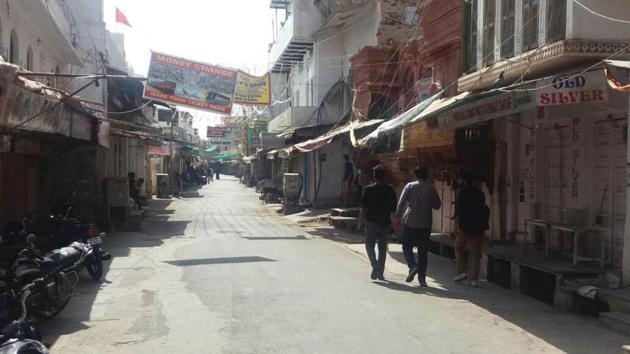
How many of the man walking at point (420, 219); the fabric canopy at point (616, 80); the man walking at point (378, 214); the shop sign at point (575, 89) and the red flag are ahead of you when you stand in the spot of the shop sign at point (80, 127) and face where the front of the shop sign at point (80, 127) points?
4

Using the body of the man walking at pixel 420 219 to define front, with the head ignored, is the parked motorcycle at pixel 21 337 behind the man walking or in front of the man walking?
behind

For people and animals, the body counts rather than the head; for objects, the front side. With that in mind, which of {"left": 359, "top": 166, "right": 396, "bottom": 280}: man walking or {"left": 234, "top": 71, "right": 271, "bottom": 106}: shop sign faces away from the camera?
the man walking

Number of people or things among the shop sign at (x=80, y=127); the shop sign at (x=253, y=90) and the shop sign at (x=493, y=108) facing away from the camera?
0

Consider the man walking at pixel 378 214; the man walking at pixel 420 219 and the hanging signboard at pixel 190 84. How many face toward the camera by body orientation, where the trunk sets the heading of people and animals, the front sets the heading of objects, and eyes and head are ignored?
1

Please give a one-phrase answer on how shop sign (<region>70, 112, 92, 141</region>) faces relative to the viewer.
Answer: facing the viewer and to the right of the viewer

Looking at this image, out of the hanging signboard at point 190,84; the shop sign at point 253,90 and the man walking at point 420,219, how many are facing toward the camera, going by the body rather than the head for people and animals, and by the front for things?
2

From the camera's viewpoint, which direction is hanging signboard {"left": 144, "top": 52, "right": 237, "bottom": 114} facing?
toward the camera

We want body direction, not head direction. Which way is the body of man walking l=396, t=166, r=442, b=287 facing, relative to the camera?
away from the camera

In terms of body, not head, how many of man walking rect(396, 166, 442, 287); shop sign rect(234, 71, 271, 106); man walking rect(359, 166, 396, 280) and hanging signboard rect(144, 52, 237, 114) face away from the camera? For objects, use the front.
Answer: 2

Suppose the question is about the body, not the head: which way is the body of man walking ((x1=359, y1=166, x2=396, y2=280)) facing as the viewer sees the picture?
away from the camera

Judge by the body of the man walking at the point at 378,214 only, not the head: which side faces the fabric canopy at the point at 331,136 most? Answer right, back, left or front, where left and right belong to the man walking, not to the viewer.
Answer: front

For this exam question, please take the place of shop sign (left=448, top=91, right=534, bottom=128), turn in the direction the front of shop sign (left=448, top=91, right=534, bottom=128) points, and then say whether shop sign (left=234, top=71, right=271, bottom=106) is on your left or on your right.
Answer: on your right

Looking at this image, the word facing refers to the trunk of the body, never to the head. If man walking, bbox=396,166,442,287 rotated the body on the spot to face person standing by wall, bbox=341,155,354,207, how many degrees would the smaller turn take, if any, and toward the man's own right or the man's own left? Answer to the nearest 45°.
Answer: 0° — they already face them

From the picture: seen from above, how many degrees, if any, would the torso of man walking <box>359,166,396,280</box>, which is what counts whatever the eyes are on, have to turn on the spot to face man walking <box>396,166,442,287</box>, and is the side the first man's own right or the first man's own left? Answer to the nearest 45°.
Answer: approximately 90° to the first man's own right

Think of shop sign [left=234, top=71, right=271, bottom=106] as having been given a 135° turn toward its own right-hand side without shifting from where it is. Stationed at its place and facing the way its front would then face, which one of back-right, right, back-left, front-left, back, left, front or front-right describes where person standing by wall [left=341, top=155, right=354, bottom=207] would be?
back-right
